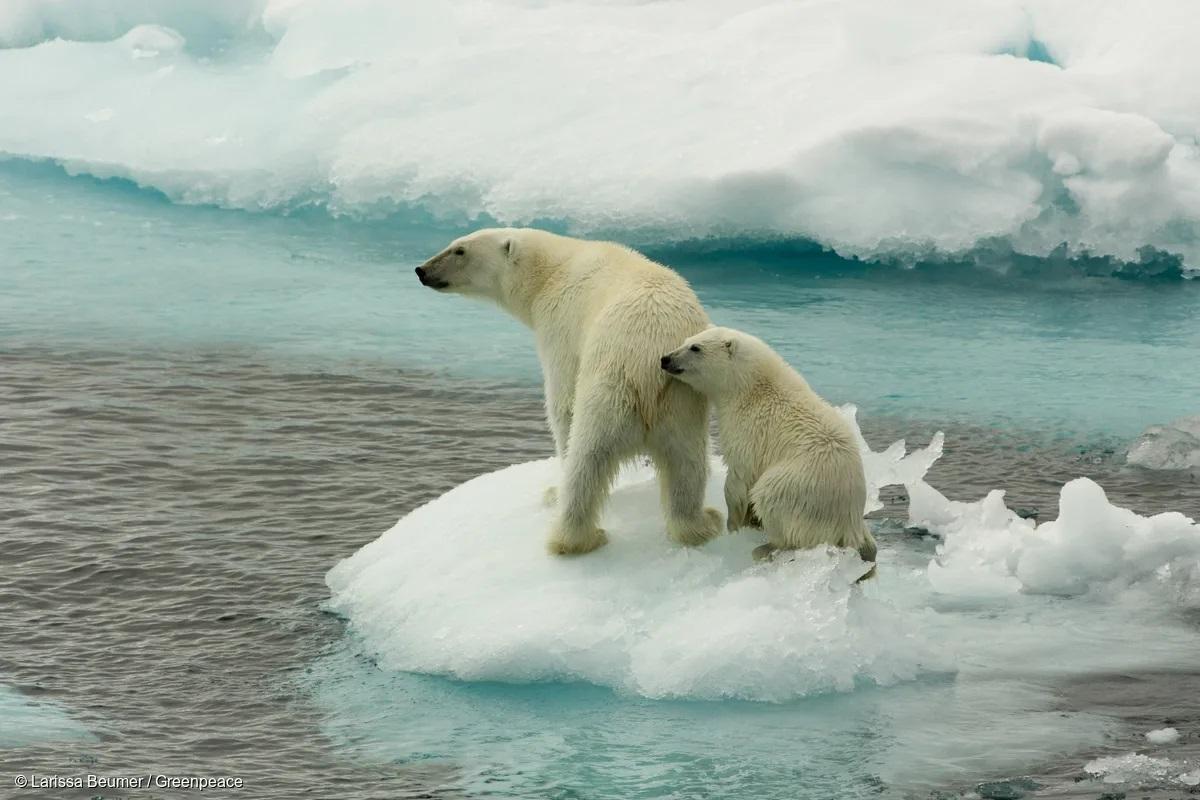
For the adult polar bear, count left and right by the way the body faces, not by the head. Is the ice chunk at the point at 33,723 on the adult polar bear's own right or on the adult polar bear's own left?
on the adult polar bear's own left

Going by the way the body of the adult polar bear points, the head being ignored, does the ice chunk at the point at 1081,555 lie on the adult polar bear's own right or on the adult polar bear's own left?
on the adult polar bear's own right

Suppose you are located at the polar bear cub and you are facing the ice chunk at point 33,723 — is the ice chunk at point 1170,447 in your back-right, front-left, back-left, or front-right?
back-right

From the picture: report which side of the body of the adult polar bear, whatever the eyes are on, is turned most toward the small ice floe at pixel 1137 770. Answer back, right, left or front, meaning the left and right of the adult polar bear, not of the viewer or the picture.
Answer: back

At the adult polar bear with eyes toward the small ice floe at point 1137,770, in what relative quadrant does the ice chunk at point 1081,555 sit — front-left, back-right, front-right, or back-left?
front-left

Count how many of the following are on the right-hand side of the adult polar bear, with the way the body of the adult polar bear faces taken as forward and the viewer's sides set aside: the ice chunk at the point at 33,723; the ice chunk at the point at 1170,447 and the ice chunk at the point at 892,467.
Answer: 2

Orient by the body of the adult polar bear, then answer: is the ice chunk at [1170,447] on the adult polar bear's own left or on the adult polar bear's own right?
on the adult polar bear's own right

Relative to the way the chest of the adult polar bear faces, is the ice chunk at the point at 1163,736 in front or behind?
behind

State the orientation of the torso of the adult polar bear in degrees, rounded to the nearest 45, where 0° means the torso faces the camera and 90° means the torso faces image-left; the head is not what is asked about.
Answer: approximately 135°

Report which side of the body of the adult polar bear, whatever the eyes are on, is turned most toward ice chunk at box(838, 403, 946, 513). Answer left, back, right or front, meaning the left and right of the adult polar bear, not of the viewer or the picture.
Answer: right
